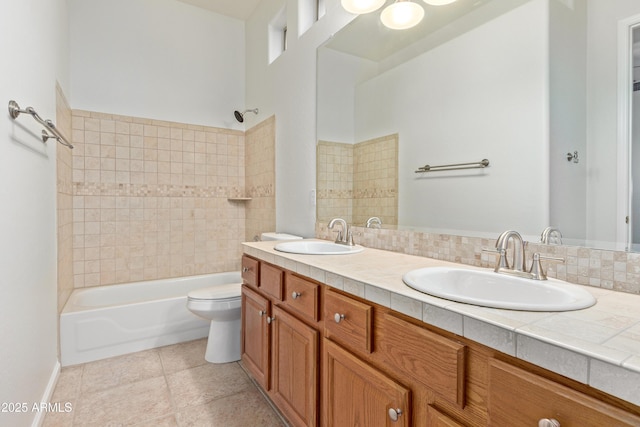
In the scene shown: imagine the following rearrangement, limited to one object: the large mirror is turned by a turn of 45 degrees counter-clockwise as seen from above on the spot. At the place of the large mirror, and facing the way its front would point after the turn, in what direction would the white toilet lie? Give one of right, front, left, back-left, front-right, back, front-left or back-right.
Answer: right

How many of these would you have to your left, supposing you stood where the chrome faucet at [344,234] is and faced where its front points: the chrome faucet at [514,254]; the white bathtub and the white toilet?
1

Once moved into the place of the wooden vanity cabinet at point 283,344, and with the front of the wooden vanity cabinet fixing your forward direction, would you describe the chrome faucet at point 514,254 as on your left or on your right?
on your left

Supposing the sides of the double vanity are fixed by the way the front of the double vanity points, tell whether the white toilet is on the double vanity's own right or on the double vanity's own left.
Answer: on the double vanity's own right

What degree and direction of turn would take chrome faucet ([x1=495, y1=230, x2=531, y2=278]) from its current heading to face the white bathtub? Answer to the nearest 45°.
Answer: approximately 45° to its right

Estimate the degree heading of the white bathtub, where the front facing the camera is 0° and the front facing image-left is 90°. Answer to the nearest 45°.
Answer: approximately 0°

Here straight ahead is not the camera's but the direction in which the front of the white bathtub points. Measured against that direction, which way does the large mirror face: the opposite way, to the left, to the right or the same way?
to the right

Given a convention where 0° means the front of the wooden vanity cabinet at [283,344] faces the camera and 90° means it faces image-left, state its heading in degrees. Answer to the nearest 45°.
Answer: approximately 45°

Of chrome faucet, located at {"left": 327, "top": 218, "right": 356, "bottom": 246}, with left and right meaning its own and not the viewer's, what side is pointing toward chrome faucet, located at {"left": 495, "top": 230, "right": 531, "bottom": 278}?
left

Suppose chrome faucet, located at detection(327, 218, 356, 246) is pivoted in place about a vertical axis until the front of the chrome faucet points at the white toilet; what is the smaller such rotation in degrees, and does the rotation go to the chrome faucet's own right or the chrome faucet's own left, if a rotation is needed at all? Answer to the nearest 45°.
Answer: approximately 45° to the chrome faucet's own right

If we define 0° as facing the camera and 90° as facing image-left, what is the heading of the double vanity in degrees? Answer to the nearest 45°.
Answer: approximately 45°
